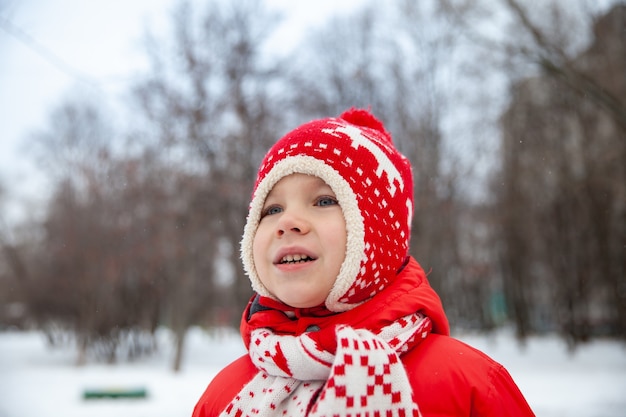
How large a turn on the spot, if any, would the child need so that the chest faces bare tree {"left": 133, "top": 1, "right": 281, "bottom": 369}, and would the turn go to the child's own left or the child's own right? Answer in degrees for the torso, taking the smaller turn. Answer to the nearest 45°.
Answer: approximately 135° to the child's own right

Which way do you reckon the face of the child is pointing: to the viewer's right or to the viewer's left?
to the viewer's left

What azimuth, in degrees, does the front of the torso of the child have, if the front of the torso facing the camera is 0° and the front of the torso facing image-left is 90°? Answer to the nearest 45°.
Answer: approximately 45°
